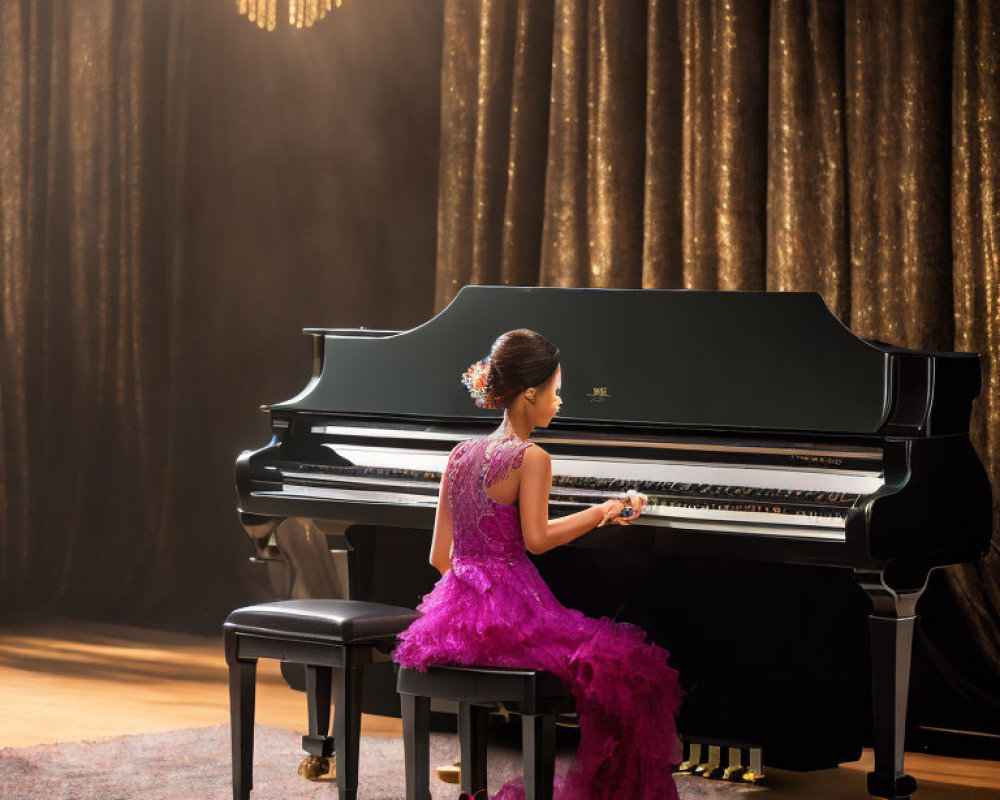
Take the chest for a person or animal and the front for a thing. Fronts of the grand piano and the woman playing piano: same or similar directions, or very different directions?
very different directions

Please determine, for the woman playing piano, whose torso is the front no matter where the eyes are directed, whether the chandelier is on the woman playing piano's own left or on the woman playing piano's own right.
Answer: on the woman playing piano's own left

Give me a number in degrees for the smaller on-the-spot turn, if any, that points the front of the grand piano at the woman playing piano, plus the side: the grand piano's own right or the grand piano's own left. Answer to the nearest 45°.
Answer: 0° — it already faces them

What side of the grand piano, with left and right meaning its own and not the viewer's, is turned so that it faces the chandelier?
right

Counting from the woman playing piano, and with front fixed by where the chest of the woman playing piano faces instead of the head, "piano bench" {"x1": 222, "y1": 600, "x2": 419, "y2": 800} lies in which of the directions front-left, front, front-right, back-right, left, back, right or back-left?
left

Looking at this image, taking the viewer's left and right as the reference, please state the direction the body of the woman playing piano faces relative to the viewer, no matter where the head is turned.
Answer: facing away from the viewer and to the right of the viewer

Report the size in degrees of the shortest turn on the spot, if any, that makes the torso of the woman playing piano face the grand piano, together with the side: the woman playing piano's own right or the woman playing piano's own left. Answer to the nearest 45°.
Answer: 0° — they already face it

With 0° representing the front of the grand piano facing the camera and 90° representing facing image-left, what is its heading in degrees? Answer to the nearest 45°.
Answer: approximately 45°

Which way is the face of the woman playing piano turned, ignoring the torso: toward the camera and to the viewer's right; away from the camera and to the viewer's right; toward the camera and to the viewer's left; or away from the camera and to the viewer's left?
away from the camera and to the viewer's right
